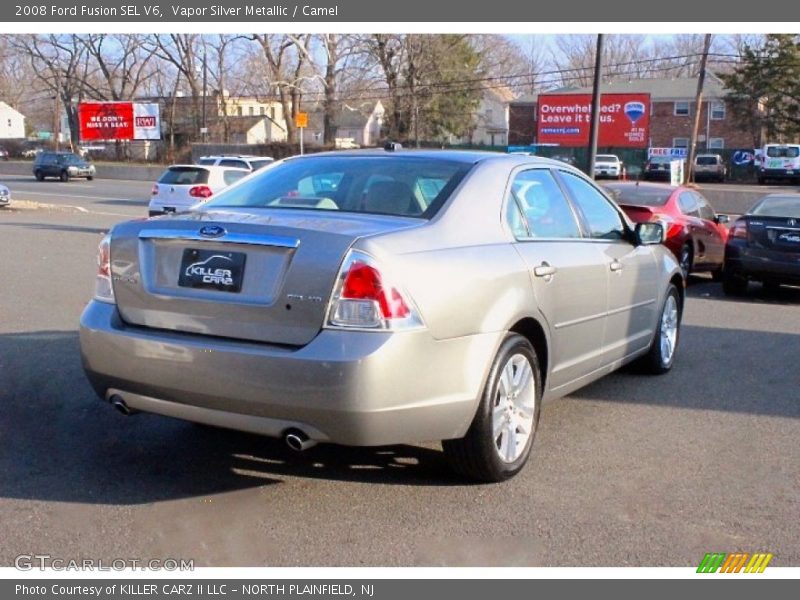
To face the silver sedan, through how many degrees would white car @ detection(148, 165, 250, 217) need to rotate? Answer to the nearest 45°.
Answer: approximately 135° to its right

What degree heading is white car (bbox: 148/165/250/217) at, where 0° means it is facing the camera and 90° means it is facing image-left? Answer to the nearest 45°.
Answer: approximately 225°

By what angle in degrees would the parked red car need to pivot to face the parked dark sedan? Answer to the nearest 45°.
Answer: approximately 90° to its right

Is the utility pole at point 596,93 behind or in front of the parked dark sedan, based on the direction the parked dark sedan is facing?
in front

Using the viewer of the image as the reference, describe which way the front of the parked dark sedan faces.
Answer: facing away from the viewer

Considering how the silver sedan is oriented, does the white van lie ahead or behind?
ahead

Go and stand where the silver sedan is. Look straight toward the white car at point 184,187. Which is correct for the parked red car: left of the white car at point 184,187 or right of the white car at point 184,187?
right

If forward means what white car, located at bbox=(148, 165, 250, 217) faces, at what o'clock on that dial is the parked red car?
The parked red car is roughly at 3 o'clock from the white car.

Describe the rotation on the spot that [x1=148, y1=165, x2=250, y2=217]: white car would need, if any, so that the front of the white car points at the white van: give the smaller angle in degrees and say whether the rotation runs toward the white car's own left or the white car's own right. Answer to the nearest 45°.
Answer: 0° — it already faces it

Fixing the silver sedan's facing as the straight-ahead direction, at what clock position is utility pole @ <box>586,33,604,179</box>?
The utility pole is roughly at 11 o'clock from the silver sedan.

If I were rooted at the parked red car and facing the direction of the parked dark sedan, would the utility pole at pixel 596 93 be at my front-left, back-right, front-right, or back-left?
back-left

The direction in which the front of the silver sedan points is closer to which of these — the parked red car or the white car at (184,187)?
the parked red car

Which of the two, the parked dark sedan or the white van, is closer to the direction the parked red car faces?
the white van

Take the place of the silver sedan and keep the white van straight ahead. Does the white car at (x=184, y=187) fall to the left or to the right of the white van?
left

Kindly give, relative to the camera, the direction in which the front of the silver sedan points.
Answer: facing away from the viewer and to the right of the viewer

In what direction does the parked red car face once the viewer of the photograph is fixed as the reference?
facing away from the viewer and to the right of the viewer

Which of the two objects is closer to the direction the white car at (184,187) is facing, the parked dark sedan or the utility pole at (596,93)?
the utility pole
